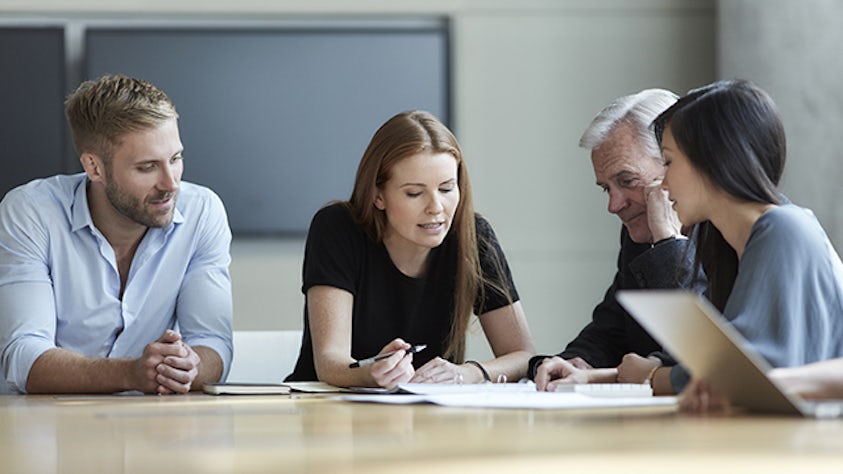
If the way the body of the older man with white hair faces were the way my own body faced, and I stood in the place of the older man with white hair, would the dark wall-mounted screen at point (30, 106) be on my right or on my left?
on my right

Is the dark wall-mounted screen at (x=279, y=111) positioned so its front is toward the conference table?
yes

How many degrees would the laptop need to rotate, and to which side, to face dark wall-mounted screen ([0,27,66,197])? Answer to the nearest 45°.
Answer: approximately 90° to its left

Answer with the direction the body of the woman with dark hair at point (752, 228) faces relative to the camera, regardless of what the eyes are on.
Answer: to the viewer's left

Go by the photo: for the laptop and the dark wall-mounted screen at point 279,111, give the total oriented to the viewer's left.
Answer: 0

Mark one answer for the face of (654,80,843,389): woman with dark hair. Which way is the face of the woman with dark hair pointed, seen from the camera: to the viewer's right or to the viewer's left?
to the viewer's left

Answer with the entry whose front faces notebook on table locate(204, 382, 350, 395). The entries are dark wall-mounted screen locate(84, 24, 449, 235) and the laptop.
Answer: the dark wall-mounted screen

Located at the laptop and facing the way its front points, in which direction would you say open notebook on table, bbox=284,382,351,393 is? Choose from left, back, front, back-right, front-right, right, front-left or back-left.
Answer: left
